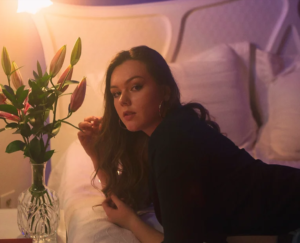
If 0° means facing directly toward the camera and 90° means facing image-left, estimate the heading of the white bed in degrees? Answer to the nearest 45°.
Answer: approximately 0°
